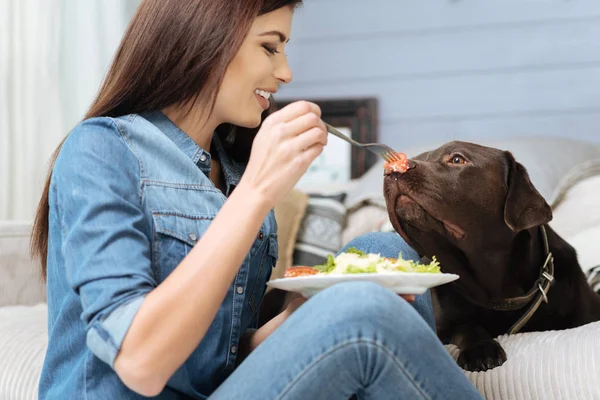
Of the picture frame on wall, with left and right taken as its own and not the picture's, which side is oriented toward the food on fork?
front

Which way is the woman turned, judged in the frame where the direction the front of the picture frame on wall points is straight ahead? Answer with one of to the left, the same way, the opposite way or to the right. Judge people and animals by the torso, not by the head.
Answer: to the left

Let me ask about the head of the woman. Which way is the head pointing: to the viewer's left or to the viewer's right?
to the viewer's right

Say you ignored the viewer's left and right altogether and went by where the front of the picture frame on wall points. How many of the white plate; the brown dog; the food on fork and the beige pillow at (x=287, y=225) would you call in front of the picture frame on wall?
4

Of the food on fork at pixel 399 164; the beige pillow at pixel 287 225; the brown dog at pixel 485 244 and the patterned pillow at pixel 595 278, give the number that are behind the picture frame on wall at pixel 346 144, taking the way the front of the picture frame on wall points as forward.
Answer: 0

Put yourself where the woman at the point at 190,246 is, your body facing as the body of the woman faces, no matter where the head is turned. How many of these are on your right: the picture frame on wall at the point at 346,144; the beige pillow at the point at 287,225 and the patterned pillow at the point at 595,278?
0

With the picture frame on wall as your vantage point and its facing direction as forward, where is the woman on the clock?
The woman is roughly at 12 o'clock from the picture frame on wall.

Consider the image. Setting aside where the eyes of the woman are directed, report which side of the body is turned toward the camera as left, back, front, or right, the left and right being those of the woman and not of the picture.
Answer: right

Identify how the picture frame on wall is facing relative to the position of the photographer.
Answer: facing the viewer

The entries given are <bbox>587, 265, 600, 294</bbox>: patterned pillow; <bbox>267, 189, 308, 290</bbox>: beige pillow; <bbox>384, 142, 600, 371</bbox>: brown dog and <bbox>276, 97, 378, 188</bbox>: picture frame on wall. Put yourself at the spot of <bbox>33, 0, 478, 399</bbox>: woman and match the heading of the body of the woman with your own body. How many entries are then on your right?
0

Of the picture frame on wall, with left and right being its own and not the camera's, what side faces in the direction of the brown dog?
front

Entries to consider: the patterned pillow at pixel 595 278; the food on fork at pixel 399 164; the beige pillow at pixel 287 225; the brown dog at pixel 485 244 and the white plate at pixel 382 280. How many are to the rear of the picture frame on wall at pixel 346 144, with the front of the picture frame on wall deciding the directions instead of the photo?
0

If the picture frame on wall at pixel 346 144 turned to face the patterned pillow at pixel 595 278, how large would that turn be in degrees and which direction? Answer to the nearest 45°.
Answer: approximately 45° to its left

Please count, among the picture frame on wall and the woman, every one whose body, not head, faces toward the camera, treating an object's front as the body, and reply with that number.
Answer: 1
